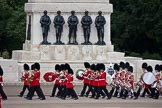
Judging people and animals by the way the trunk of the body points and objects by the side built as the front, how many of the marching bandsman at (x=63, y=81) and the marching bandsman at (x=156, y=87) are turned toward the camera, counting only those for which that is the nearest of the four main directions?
0

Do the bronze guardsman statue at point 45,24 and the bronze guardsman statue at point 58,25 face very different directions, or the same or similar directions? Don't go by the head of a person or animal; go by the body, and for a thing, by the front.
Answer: same or similar directions

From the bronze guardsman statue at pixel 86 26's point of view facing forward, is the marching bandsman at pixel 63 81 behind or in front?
in front

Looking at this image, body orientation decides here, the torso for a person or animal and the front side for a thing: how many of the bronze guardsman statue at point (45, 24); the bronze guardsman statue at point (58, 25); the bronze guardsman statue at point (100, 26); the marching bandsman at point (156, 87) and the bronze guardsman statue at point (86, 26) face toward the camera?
4

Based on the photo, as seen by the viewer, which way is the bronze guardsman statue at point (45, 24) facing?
toward the camera

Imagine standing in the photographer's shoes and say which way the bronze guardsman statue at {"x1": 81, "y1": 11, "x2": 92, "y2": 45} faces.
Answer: facing the viewer

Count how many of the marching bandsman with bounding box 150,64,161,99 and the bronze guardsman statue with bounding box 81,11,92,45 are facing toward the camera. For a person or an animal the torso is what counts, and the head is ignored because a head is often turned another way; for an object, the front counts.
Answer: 1

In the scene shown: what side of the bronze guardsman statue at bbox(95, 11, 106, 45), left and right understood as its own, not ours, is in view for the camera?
front
